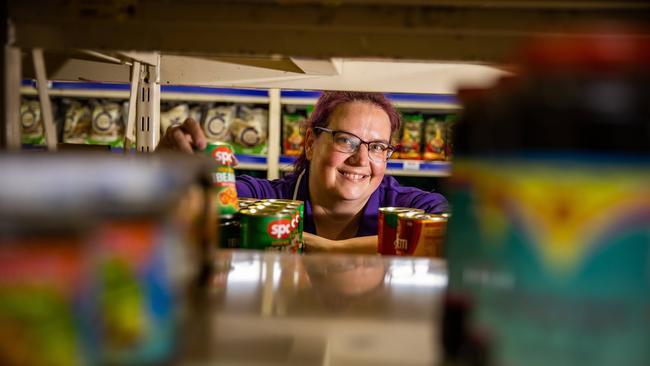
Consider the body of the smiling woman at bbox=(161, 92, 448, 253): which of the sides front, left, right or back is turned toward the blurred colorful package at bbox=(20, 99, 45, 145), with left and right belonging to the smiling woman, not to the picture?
right

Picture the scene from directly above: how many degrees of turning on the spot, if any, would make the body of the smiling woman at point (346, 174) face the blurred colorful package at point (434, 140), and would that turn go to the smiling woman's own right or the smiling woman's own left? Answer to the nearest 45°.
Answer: approximately 135° to the smiling woman's own left

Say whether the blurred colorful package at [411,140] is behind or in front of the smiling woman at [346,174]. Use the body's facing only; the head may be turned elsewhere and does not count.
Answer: behind

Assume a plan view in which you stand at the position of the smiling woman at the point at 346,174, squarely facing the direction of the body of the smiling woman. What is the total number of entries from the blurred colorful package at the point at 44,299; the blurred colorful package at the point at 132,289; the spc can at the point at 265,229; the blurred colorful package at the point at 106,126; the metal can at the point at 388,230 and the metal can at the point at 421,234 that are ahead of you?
5

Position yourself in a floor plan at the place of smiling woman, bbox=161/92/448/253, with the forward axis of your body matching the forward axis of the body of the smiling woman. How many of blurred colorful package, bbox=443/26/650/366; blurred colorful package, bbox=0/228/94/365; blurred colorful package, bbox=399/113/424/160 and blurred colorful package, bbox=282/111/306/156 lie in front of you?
2

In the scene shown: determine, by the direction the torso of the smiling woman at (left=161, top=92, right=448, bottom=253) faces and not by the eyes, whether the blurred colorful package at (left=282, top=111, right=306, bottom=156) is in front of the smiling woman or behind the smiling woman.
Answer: behind

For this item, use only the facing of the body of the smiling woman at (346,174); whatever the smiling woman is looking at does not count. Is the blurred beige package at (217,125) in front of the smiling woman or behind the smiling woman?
behind

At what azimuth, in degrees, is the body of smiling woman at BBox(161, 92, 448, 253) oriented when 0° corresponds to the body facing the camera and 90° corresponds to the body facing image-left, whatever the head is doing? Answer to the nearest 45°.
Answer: approximately 0°

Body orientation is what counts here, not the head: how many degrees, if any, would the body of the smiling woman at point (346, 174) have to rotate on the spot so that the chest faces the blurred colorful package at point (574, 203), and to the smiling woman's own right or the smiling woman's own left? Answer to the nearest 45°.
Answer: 0° — they already face it
